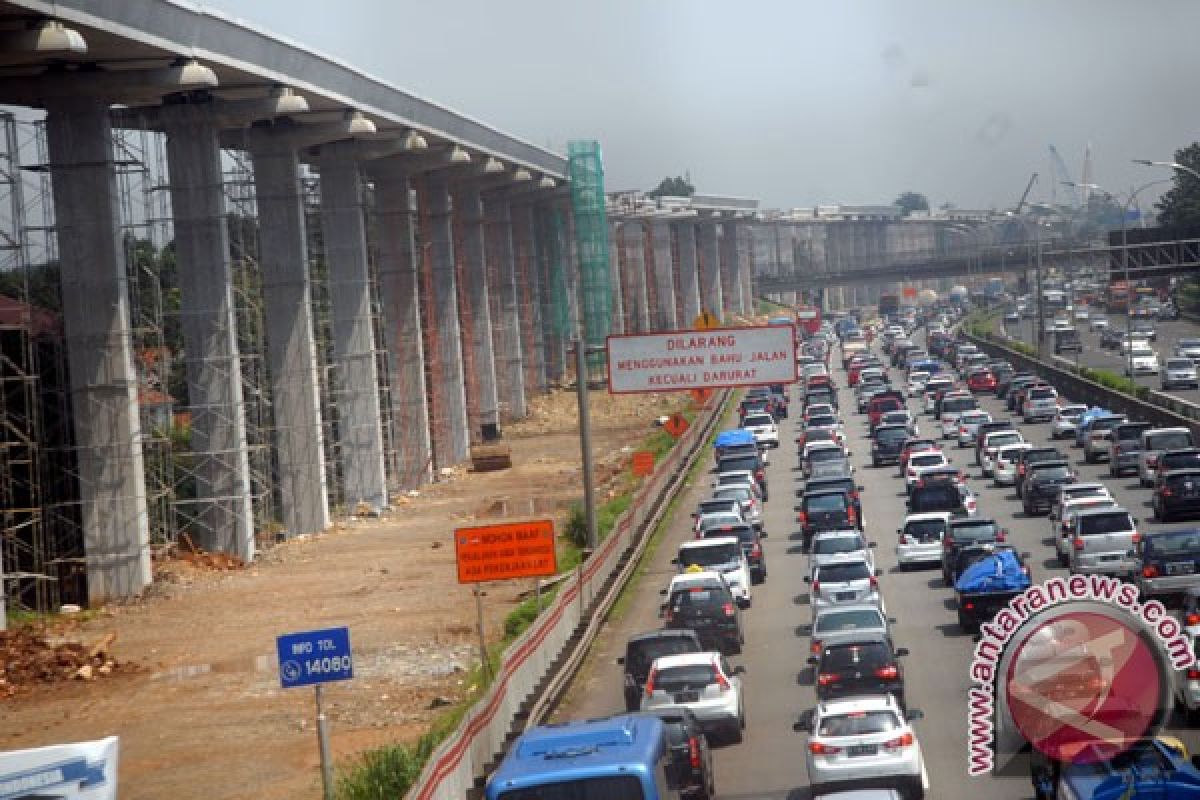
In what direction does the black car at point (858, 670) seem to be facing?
away from the camera

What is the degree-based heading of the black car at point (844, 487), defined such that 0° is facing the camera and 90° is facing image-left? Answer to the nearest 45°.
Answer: approximately 180°

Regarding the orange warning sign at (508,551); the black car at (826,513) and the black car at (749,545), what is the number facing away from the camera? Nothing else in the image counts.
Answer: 2

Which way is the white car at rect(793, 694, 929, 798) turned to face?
away from the camera

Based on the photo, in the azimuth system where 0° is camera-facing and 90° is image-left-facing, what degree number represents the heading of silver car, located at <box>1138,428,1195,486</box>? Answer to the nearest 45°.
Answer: approximately 180°

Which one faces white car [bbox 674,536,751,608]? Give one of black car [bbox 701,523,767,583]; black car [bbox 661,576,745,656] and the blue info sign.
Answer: black car [bbox 661,576,745,656]

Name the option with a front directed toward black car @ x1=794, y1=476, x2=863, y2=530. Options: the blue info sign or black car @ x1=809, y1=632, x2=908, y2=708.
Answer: black car @ x1=809, y1=632, x2=908, y2=708

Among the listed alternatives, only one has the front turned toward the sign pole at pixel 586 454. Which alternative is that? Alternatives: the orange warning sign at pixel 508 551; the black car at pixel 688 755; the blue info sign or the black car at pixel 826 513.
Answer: the black car at pixel 688 755

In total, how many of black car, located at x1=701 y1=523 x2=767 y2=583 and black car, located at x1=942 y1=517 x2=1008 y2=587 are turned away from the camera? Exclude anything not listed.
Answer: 2

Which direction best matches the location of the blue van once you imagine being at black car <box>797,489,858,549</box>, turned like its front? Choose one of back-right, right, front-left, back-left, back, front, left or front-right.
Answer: back

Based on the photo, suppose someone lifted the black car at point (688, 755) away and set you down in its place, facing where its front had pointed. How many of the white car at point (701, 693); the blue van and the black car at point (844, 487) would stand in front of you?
2

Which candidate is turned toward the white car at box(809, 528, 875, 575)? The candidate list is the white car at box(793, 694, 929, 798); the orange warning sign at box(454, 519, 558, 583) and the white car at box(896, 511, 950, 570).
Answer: the white car at box(793, 694, 929, 798)

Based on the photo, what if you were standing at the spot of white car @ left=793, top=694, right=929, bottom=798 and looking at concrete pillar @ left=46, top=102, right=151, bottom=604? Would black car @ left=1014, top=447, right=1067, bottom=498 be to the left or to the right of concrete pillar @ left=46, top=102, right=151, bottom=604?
right

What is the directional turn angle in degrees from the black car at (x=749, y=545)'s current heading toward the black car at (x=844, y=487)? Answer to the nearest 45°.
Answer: approximately 45° to its right

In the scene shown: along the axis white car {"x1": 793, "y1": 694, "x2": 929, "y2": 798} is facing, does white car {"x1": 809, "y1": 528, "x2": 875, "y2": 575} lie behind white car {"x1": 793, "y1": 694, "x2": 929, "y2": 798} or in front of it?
in front

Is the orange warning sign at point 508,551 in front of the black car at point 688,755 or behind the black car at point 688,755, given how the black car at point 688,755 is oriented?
in front

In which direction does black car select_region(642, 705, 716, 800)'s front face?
away from the camera

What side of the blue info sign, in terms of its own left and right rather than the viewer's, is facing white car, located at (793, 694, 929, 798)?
left
